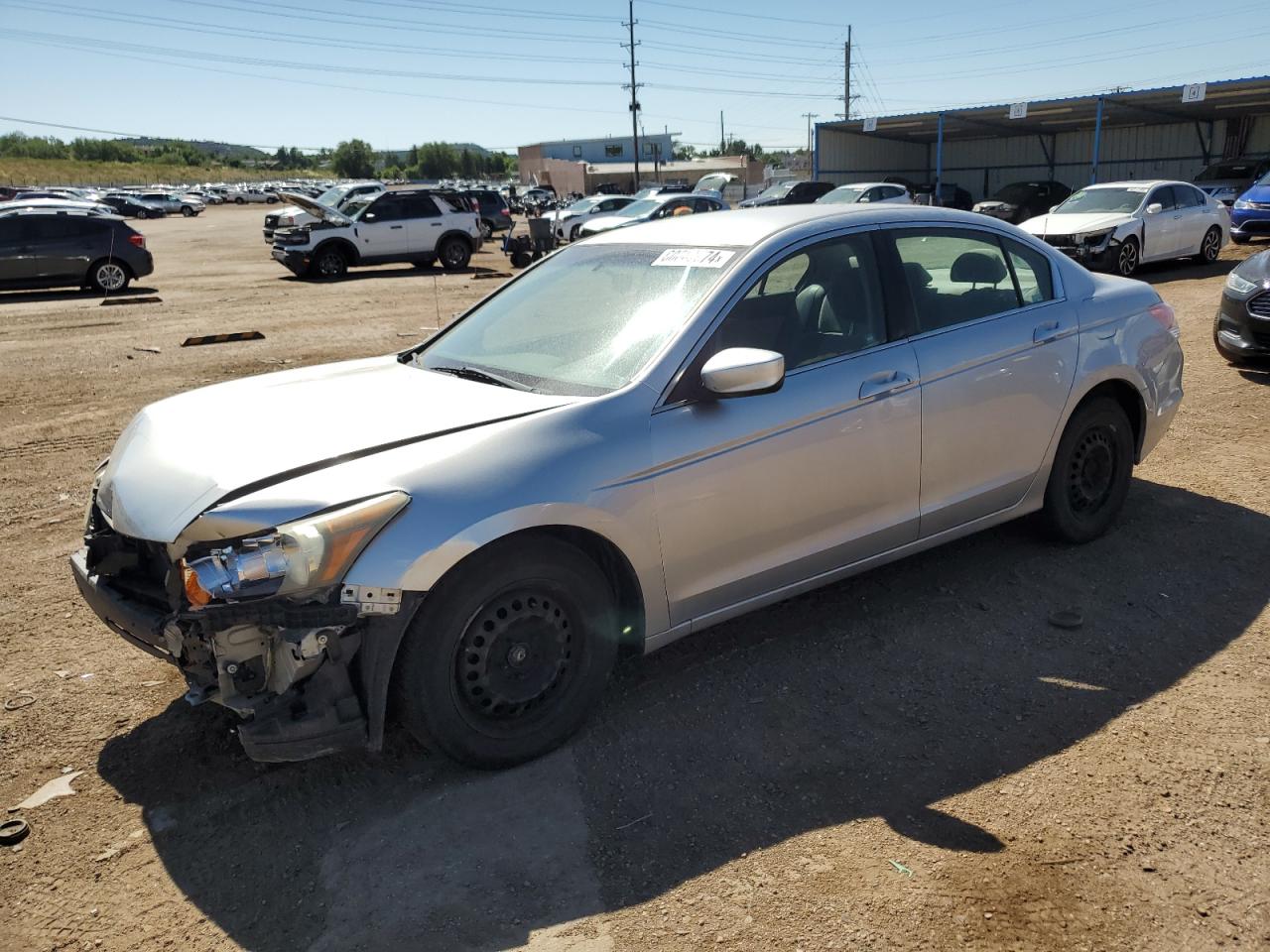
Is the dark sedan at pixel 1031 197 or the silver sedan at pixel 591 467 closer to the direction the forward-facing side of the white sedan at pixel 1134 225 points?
the silver sedan

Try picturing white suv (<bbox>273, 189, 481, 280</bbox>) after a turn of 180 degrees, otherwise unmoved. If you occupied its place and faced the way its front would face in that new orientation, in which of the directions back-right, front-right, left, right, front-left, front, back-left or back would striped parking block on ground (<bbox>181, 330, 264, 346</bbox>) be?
back-right

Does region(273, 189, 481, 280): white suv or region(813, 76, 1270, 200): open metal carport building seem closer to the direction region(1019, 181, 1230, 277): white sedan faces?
the white suv

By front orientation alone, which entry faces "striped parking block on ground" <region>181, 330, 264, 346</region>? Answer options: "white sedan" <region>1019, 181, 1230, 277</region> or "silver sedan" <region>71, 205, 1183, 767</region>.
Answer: the white sedan

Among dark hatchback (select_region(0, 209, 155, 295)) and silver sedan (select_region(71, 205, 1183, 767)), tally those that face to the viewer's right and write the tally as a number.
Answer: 0

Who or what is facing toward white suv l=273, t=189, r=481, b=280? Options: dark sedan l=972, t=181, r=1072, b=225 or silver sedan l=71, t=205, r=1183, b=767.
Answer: the dark sedan

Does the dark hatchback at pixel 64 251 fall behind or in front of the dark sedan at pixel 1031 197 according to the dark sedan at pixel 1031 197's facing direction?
in front

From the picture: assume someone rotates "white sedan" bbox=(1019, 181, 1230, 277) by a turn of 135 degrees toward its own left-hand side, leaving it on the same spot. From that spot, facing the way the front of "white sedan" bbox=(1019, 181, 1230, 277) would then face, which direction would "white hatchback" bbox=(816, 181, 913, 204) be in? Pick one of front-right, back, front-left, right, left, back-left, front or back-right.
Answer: back-left

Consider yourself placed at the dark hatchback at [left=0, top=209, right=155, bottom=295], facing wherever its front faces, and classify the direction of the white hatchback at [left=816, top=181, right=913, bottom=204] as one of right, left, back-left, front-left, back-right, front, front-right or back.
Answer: back

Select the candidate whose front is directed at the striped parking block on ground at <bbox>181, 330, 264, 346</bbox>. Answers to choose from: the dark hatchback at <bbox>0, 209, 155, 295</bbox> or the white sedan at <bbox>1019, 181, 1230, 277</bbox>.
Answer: the white sedan

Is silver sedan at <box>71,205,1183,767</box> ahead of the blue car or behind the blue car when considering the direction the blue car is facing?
ahead

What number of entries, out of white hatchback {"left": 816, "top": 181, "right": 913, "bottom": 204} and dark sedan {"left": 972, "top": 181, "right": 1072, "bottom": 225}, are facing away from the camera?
0

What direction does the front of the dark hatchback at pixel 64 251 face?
to the viewer's left

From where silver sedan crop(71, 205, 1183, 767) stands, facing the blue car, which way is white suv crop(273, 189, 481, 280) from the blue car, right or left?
left

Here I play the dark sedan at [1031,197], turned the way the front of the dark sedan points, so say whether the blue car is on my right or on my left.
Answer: on my left

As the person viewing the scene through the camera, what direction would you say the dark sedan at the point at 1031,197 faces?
facing the viewer and to the left of the viewer

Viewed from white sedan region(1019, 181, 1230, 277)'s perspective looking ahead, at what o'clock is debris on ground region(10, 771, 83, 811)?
The debris on ground is roughly at 11 o'clock from the white sedan.

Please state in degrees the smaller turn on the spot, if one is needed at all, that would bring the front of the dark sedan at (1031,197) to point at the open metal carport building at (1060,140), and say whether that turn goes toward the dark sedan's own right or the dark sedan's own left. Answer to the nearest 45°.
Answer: approximately 135° to the dark sedan's own right

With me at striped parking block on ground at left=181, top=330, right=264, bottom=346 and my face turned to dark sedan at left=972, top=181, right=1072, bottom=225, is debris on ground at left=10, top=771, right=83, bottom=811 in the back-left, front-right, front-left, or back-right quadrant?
back-right

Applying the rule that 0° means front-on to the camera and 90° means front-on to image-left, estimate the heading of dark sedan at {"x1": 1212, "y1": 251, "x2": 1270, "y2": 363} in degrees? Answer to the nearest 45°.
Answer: approximately 45°

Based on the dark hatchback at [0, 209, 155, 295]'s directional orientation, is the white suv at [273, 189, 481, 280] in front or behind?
behind
